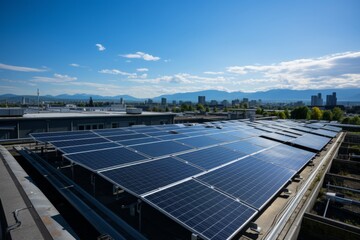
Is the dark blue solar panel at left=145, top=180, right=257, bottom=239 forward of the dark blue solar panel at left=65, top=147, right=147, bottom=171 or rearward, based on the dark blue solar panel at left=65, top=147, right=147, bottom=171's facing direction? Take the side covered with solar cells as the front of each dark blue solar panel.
forward

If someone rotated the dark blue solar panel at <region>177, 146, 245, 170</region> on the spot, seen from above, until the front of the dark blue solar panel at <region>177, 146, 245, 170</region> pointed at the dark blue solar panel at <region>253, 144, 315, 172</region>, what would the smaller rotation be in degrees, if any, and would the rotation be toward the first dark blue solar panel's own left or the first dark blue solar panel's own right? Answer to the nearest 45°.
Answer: approximately 90° to the first dark blue solar panel's own left

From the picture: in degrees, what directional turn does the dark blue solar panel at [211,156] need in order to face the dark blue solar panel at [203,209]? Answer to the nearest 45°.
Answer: approximately 45° to its right

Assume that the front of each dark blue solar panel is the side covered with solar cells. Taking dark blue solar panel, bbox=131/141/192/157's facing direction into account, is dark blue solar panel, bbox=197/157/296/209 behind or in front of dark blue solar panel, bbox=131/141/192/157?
in front

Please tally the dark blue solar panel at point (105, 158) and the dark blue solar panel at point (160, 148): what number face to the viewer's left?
0

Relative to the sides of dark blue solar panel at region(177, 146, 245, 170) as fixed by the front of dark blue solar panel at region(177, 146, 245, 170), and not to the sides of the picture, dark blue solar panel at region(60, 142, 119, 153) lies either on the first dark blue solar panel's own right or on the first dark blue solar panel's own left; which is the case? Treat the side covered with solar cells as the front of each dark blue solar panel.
on the first dark blue solar panel's own right

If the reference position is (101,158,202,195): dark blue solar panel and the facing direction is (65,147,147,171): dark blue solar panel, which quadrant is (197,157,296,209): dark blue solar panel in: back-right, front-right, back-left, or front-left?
back-right
